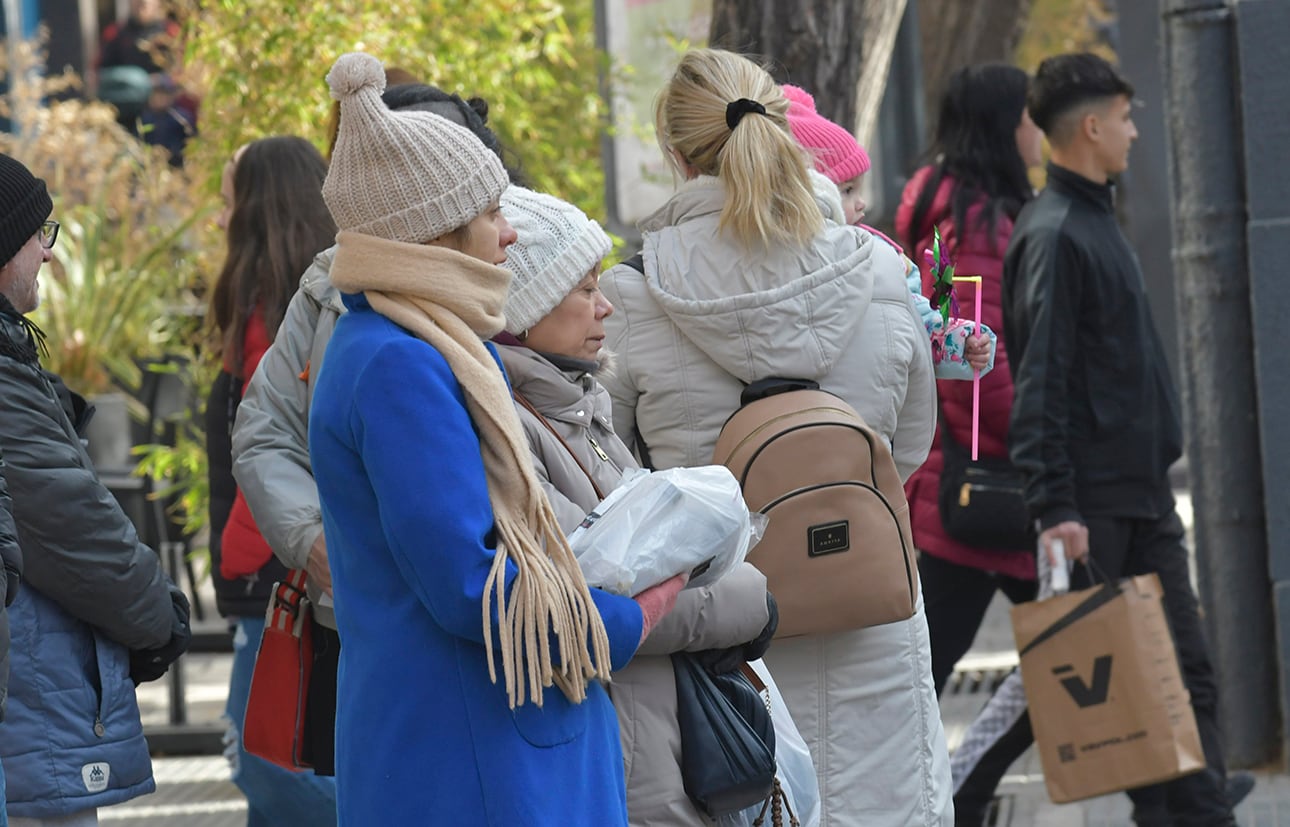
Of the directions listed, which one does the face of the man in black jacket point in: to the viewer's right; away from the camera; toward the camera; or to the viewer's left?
to the viewer's right

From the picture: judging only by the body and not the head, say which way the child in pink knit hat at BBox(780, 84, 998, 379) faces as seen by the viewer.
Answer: to the viewer's right

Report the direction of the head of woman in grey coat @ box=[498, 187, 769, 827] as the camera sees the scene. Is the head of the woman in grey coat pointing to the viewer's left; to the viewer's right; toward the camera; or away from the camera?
to the viewer's right

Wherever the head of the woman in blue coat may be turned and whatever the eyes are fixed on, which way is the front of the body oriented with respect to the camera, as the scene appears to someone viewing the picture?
to the viewer's right

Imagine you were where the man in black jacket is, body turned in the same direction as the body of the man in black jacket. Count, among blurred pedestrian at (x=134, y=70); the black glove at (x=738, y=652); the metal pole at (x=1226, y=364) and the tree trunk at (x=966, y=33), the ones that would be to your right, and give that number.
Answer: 1

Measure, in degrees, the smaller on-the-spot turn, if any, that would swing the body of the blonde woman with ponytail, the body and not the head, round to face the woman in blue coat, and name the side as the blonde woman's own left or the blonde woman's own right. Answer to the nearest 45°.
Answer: approximately 135° to the blonde woman's own left

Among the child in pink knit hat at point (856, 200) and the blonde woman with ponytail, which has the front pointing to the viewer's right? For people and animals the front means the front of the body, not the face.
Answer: the child in pink knit hat

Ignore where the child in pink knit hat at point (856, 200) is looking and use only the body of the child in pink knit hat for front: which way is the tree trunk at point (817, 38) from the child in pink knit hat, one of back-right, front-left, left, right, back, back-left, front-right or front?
left

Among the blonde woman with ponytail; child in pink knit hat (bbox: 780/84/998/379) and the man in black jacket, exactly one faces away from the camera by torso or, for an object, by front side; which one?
the blonde woman with ponytail

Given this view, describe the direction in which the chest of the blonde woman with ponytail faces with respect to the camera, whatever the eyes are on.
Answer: away from the camera

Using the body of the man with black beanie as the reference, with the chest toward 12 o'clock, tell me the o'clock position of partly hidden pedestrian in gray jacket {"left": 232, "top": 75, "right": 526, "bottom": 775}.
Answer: The partly hidden pedestrian in gray jacket is roughly at 11 o'clock from the man with black beanie.

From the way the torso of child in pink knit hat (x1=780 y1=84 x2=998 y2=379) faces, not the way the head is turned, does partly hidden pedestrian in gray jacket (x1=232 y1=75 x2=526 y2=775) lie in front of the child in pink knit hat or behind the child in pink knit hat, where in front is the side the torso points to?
behind

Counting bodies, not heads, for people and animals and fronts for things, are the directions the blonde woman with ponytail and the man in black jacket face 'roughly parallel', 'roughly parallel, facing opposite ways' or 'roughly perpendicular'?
roughly perpendicular

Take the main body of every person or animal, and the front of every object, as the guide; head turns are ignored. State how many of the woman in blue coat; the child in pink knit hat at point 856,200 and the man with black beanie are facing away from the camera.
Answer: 0

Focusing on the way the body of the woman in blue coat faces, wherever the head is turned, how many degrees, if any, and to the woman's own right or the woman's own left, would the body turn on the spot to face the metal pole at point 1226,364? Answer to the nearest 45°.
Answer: approximately 45° to the woman's own left

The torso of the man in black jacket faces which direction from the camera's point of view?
to the viewer's right

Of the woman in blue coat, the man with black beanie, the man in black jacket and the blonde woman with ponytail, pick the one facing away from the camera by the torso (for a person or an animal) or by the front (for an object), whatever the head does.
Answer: the blonde woman with ponytail

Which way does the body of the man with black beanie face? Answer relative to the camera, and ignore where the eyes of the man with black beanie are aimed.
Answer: to the viewer's right

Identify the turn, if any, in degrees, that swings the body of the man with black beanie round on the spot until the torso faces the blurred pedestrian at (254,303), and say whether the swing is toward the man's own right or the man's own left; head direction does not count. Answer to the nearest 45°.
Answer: approximately 45° to the man's own left

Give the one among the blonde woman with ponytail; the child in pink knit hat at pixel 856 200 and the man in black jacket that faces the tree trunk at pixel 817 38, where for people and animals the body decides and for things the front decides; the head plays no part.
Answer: the blonde woman with ponytail
